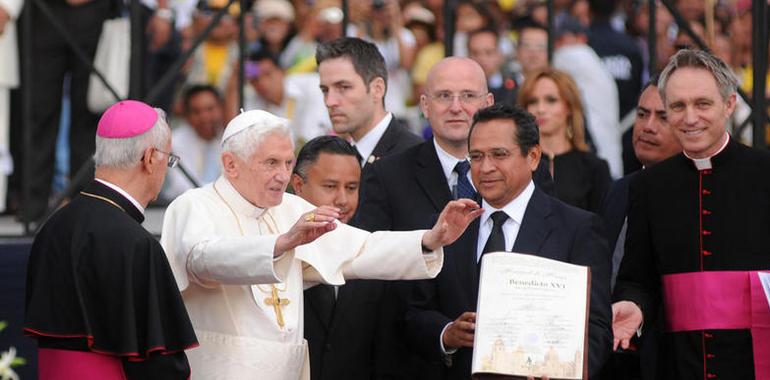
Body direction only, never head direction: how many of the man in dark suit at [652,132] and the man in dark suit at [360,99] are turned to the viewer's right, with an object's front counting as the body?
0

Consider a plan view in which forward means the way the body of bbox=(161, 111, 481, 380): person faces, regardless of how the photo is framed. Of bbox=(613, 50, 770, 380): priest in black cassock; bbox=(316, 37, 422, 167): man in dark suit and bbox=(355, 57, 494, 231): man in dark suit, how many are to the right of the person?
0

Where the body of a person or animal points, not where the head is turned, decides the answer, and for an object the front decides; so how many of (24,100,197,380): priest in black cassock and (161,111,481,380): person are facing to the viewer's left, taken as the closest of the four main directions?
0

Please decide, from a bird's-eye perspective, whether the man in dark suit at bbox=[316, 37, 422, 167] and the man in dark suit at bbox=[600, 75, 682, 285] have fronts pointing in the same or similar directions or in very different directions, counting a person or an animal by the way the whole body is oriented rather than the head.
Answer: same or similar directions

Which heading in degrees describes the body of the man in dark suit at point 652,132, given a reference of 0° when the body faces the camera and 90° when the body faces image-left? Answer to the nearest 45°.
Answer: approximately 45°

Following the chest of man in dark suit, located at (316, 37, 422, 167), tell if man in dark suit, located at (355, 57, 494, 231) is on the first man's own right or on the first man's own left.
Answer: on the first man's own left

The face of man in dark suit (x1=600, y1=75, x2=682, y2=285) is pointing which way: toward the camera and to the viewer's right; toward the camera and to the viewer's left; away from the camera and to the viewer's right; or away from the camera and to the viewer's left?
toward the camera and to the viewer's left

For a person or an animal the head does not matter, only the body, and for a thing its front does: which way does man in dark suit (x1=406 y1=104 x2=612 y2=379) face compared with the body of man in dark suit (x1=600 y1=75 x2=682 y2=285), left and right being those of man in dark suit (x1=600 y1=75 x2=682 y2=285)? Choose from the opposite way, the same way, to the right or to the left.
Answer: the same way

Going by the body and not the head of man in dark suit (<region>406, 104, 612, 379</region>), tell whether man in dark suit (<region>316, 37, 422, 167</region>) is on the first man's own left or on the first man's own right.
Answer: on the first man's own right

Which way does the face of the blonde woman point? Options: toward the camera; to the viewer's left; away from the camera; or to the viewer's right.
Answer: toward the camera

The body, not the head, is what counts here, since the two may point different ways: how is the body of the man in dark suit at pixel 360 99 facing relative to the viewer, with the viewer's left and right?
facing the viewer and to the left of the viewer

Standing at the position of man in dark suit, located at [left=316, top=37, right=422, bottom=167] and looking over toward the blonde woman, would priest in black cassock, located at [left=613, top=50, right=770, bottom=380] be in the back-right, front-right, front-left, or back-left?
front-right

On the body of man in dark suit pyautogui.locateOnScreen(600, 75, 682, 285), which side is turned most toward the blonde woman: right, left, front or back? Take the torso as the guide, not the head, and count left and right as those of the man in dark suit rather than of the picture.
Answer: right

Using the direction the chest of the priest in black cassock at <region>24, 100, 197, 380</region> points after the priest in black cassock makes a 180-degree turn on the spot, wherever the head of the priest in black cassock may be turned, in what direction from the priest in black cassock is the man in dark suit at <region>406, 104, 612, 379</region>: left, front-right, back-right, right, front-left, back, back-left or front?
back-left

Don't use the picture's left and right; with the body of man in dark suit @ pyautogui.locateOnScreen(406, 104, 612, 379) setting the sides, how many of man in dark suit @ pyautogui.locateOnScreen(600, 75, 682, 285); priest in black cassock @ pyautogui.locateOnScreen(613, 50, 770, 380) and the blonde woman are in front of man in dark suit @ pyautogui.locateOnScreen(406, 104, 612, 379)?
0

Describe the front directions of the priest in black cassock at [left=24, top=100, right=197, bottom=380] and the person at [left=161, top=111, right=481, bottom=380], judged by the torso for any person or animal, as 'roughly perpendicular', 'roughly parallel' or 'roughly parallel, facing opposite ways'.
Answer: roughly perpendicular
